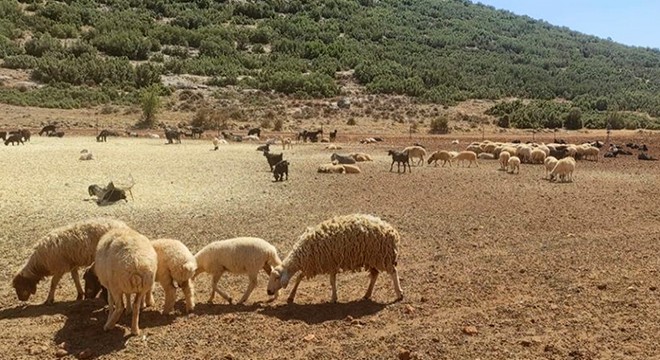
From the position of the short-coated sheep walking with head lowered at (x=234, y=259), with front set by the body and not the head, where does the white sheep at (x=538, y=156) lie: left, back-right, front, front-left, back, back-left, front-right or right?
front-left

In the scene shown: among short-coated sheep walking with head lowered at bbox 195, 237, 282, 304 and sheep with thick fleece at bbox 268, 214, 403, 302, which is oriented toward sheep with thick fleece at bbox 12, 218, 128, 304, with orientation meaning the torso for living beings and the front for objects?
sheep with thick fleece at bbox 268, 214, 403, 302

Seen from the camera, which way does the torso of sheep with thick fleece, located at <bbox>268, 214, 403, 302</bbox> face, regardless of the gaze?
to the viewer's left

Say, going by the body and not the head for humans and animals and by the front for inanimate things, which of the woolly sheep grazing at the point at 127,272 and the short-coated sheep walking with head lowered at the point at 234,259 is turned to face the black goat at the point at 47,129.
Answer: the woolly sheep grazing at the point at 127,272

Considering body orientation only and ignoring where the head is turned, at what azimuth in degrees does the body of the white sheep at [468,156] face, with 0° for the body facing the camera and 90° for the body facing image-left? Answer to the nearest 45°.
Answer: approximately 90°

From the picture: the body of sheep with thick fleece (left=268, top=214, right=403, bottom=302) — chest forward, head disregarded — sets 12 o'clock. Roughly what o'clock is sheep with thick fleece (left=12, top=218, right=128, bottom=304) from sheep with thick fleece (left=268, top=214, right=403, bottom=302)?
sheep with thick fleece (left=12, top=218, right=128, bottom=304) is roughly at 12 o'clock from sheep with thick fleece (left=268, top=214, right=403, bottom=302).

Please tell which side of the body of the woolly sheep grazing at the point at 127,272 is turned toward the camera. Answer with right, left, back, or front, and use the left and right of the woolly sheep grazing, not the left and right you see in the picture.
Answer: back

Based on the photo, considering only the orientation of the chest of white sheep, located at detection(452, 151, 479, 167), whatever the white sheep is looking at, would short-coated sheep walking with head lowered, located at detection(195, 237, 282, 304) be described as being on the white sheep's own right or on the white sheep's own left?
on the white sheep's own left

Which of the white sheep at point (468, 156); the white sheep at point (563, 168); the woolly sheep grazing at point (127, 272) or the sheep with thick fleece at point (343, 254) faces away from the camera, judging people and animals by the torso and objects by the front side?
the woolly sheep grazing

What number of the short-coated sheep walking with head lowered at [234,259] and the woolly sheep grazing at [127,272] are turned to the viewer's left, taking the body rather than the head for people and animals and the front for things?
0
